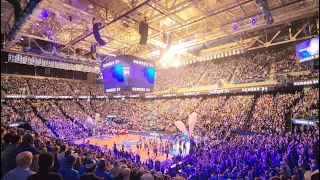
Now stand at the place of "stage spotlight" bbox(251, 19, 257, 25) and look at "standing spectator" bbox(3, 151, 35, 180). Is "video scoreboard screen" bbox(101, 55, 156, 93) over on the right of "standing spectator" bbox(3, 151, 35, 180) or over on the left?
right

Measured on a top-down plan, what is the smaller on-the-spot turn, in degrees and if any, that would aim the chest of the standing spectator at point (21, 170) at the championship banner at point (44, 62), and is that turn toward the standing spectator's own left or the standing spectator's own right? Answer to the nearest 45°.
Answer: approximately 45° to the standing spectator's own left

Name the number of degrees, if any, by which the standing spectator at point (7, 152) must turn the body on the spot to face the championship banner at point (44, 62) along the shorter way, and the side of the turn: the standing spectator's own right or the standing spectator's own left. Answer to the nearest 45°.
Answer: approximately 45° to the standing spectator's own left

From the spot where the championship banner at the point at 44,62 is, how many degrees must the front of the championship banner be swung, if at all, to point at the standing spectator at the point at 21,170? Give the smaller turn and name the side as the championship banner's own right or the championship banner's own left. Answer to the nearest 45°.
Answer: approximately 45° to the championship banner's own right

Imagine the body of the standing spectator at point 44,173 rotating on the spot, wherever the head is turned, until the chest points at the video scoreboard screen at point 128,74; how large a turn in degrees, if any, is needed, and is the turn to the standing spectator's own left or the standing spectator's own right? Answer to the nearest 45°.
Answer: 0° — they already face it

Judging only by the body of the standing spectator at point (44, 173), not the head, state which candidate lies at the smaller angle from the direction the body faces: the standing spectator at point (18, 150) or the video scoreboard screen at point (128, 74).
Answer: the video scoreboard screen

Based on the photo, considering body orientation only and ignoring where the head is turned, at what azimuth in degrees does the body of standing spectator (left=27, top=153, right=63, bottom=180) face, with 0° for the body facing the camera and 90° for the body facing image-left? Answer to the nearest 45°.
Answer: approximately 225°

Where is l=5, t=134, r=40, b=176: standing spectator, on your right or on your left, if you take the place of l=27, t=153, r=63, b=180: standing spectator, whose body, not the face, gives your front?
on your left

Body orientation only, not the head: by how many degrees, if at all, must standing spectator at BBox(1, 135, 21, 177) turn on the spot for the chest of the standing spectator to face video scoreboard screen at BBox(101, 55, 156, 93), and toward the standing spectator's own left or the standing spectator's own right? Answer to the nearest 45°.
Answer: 0° — they already face it

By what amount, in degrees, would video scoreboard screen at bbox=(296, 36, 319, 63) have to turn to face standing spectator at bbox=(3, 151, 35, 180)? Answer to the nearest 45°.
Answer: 0° — it already faces them

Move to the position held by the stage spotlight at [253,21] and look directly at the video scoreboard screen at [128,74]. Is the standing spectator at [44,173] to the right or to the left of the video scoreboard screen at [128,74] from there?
left

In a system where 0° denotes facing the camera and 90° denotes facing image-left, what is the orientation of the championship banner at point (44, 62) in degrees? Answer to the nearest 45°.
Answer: approximately 315°
